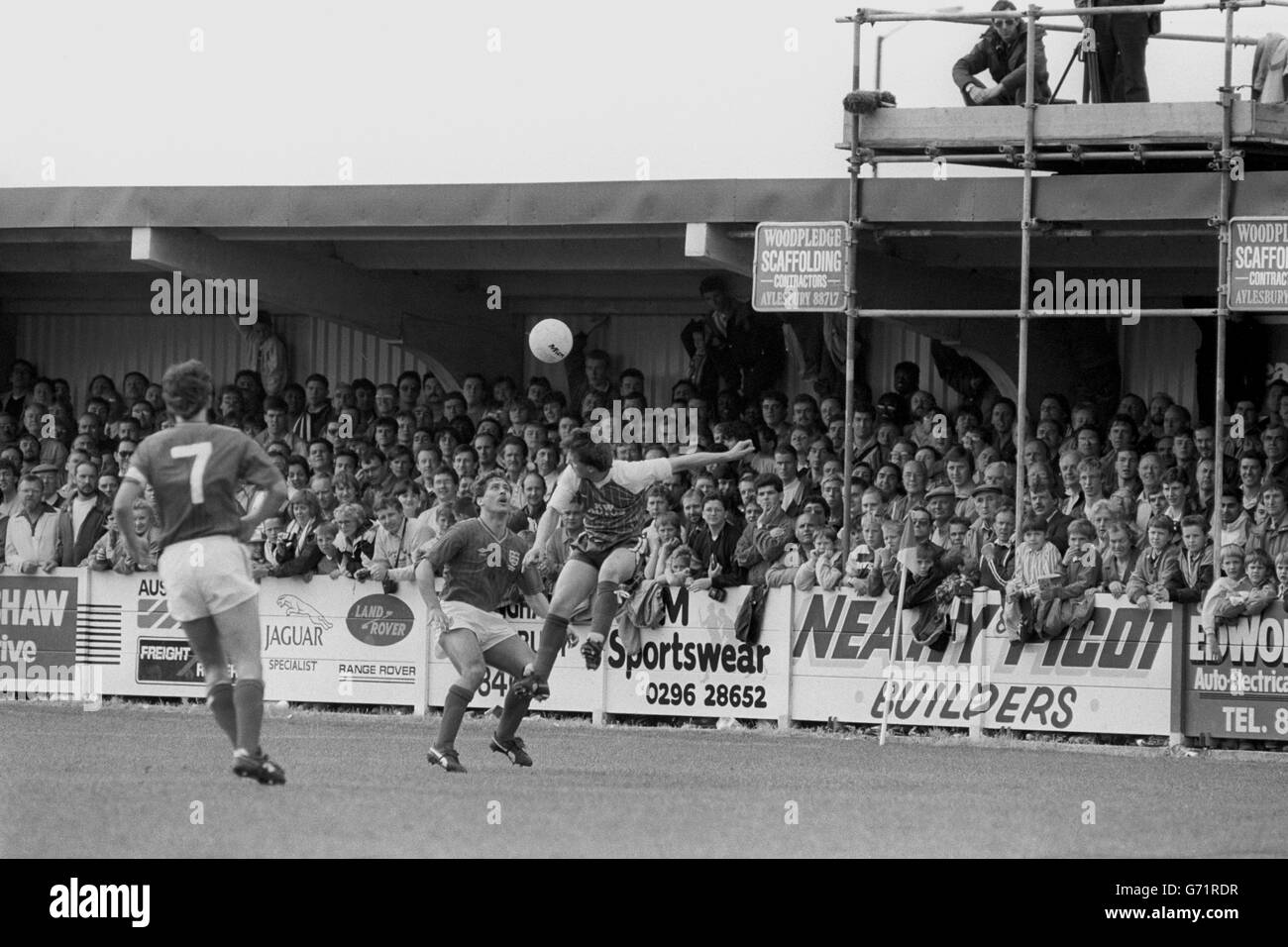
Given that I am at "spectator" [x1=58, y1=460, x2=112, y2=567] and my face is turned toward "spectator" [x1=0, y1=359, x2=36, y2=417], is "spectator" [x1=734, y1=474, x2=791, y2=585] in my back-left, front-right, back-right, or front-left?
back-right

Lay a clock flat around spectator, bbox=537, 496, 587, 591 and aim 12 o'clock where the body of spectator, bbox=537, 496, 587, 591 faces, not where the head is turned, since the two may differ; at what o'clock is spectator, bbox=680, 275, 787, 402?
spectator, bbox=680, 275, 787, 402 is roughly at 7 o'clock from spectator, bbox=537, 496, 587, 591.

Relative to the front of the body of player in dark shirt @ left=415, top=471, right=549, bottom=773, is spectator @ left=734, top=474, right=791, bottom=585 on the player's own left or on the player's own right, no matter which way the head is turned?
on the player's own left

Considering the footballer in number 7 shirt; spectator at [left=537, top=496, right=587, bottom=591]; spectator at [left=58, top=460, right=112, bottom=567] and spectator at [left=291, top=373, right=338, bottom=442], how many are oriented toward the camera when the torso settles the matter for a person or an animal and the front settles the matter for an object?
3

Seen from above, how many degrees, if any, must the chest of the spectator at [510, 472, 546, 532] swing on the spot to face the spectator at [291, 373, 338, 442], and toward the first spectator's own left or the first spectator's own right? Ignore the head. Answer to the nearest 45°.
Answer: approximately 135° to the first spectator's own right

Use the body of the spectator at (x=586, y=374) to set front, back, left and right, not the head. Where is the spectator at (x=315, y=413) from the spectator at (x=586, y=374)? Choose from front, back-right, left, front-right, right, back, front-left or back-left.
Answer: right

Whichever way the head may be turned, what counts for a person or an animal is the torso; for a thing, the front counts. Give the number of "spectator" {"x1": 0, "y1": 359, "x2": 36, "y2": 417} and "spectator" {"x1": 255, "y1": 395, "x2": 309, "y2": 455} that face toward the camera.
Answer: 2

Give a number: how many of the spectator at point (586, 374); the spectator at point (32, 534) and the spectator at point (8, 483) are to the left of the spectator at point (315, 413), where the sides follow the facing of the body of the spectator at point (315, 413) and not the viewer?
1

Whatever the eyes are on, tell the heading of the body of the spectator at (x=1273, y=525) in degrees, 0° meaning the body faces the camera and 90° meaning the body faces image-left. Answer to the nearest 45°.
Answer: approximately 45°

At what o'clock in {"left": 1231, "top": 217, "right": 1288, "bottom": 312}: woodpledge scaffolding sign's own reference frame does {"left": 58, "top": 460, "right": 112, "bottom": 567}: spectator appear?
The spectator is roughly at 3 o'clock from the woodpledge scaffolding sign.

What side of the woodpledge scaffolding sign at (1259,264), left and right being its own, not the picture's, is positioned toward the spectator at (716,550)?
right

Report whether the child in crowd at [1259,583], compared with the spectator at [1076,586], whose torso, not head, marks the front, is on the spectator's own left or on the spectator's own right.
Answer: on the spectator's own left

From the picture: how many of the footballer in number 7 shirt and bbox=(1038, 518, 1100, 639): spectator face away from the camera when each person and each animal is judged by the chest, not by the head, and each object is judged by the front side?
1

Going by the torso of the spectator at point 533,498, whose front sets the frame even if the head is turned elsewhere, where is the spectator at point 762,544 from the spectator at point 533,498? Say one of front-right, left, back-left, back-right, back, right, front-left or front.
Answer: front-left

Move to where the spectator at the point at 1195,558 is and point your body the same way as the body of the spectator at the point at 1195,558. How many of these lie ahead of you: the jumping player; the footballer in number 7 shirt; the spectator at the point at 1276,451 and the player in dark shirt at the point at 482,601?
3
